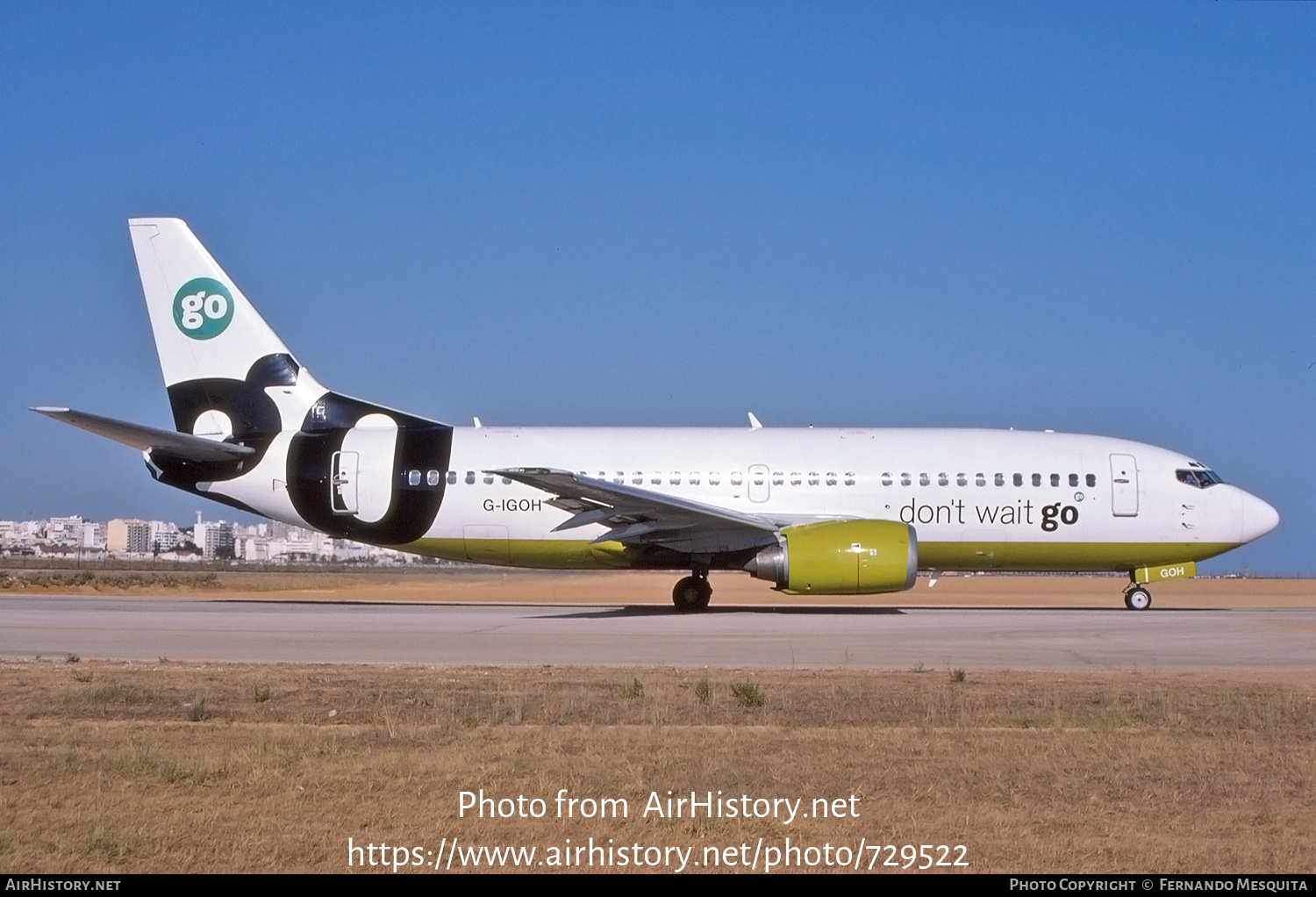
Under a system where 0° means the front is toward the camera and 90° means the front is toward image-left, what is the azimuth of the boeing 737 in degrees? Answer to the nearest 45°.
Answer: approximately 270°
